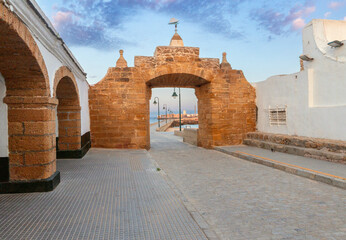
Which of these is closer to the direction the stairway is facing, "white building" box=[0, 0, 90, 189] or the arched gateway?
the white building

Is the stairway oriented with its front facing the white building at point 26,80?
yes

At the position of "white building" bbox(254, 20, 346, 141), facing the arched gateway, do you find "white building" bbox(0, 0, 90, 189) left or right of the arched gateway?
left

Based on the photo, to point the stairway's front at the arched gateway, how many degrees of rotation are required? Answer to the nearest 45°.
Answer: approximately 45° to its right
